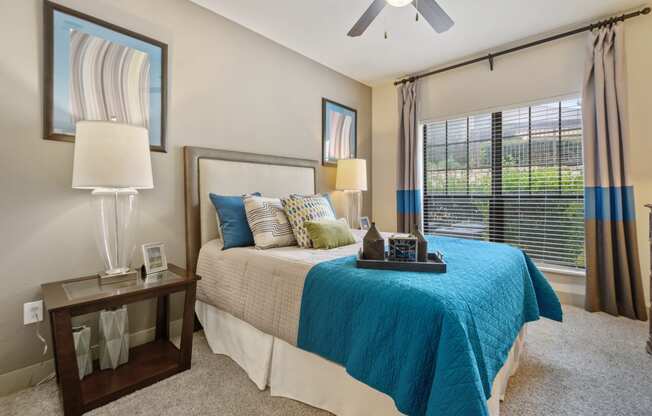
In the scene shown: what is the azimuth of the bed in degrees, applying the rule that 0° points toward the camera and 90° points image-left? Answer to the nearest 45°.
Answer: approximately 315°

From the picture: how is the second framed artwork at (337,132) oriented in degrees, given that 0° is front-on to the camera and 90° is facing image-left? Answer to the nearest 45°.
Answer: approximately 315°

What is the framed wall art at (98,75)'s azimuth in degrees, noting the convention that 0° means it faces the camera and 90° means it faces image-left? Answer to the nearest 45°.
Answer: approximately 315°

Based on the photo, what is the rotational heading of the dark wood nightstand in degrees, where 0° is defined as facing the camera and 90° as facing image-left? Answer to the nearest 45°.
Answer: approximately 315°
